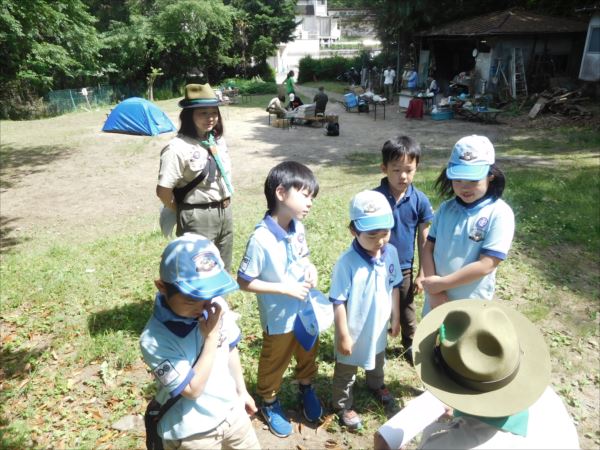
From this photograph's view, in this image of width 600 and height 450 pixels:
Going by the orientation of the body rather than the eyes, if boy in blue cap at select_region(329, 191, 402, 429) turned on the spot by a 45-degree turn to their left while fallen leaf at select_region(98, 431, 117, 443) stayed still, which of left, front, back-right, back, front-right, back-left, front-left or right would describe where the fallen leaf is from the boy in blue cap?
back

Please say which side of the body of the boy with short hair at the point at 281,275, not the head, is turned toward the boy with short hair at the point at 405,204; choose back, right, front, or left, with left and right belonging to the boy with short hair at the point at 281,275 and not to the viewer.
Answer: left

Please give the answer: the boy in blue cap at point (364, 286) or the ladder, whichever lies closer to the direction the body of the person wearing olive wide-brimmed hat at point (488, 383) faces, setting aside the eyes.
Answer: the boy in blue cap

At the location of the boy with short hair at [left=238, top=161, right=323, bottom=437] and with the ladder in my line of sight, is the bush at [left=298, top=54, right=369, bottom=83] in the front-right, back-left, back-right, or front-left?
front-left

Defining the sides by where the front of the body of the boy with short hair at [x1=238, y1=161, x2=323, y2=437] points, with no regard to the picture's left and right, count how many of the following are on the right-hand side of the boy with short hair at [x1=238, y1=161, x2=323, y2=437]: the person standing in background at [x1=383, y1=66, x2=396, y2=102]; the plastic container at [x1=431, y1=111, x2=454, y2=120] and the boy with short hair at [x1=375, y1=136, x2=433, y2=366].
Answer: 0

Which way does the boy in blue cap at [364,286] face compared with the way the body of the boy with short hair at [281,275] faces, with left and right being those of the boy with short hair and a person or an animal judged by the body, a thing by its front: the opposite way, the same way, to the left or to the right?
the same way

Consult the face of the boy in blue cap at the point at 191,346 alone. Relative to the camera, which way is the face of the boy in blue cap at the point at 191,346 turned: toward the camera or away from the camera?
toward the camera

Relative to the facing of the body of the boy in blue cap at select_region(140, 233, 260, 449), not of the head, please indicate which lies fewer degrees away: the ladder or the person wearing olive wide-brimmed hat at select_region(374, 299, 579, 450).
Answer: the person wearing olive wide-brimmed hat

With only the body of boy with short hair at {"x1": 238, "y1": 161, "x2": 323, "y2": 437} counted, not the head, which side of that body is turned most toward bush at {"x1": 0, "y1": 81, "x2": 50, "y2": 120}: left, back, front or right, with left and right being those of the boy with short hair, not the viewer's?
back

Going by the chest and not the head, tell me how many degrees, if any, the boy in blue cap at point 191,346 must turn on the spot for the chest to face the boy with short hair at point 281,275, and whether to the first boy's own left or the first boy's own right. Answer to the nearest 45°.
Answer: approximately 90° to the first boy's own left

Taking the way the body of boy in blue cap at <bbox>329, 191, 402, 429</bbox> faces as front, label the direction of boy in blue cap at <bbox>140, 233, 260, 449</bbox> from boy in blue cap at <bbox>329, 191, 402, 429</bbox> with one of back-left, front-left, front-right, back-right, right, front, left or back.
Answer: right

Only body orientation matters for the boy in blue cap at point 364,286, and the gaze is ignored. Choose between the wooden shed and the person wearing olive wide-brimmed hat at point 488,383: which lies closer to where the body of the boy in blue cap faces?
the person wearing olive wide-brimmed hat

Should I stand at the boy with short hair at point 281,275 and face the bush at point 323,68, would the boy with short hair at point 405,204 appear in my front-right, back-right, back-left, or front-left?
front-right

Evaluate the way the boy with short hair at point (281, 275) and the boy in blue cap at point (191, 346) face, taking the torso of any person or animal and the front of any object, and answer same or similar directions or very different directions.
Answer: same or similar directions

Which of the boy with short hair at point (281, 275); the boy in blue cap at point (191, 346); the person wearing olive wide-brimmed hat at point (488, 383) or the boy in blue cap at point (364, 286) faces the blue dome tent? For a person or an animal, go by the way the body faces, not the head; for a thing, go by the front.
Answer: the person wearing olive wide-brimmed hat

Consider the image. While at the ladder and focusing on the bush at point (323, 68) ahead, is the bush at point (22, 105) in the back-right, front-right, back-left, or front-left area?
front-left
